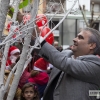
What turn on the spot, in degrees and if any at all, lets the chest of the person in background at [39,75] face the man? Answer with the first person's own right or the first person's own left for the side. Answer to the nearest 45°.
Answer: approximately 135° to the first person's own right

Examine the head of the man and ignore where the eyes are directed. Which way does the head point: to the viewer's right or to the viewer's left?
to the viewer's left

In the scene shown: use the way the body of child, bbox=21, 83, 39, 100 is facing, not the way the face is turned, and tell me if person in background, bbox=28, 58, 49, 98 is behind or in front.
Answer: behind

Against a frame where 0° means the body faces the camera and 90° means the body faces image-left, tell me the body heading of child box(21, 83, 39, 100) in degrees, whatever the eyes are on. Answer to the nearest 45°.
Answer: approximately 0°
